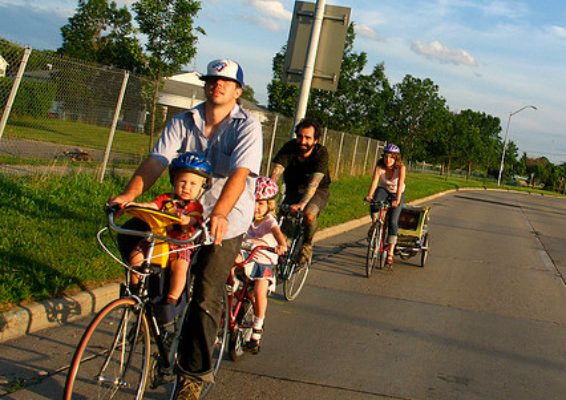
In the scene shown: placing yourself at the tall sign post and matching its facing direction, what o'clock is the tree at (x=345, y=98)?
The tree is roughly at 12 o'clock from the tall sign post.

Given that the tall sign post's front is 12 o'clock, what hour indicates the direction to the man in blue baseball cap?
The man in blue baseball cap is roughly at 6 o'clock from the tall sign post.

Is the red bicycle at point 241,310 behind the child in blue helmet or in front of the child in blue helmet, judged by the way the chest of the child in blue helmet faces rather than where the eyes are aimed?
behind

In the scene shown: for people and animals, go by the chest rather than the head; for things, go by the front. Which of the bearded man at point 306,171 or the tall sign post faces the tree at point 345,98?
the tall sign post

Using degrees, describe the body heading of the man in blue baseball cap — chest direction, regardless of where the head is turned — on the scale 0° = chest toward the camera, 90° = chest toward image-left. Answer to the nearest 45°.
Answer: approximately 45°

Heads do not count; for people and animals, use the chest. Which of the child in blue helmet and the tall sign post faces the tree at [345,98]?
the tall sign post

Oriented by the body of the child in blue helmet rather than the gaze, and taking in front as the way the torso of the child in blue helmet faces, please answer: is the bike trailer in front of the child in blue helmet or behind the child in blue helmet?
behind

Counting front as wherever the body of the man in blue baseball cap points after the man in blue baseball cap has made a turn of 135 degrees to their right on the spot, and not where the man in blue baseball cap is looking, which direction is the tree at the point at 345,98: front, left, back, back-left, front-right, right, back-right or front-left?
front

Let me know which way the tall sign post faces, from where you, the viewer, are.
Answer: facing away from the viewer
